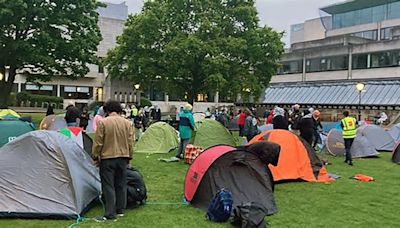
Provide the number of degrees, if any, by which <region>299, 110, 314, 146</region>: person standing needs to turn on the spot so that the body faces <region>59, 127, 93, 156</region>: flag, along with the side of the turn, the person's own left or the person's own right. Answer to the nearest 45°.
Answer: approximately 135° to the person's own left

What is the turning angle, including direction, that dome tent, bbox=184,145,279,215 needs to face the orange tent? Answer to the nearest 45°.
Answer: approximately 90° to its left

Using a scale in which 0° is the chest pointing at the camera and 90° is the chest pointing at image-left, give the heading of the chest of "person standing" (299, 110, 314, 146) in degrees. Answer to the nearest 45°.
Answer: approximately 180°

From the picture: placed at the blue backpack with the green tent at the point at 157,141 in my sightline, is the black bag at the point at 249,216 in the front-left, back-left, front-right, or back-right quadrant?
back-right
